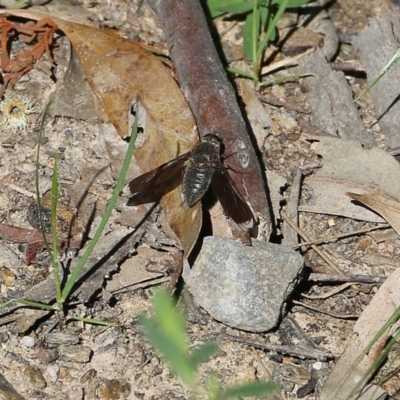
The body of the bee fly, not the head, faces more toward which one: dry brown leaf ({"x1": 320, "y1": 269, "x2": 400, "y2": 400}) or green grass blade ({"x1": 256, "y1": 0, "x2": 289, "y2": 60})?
the green grass blade

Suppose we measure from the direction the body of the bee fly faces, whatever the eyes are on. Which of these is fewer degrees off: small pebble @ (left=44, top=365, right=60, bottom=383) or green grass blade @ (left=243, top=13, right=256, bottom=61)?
the green grass blade

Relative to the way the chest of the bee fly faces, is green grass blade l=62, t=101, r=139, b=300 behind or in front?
behind

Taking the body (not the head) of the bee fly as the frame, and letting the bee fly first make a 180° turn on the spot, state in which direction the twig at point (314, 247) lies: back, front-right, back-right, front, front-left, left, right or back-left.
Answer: left

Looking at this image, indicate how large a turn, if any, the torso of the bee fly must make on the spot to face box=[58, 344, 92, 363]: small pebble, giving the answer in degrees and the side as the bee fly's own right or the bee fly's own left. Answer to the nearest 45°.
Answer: approximately 135° to the bee fly's own left

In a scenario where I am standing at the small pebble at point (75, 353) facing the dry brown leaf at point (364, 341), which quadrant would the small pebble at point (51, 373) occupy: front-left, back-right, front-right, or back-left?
back-right

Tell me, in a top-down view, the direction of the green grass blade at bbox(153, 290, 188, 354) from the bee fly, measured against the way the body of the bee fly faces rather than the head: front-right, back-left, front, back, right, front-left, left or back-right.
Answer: back

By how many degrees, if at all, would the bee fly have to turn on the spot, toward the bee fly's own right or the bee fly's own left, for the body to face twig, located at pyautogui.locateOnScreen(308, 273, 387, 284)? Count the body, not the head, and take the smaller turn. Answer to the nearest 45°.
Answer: approximately 90° to the bee fly's own right

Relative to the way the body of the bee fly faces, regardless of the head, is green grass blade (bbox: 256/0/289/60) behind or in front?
in front

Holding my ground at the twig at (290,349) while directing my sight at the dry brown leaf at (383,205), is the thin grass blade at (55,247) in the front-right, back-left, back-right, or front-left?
back-left

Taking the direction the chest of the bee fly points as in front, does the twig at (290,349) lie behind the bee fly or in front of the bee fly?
behind

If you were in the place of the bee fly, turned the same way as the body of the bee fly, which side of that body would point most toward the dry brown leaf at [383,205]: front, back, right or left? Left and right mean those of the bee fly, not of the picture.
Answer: right

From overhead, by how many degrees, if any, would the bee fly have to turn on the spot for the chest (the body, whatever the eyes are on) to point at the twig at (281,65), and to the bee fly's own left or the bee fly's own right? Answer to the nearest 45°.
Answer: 0° — it already faces it

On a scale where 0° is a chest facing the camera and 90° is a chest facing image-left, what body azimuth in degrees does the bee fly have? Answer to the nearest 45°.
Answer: approximately 180°

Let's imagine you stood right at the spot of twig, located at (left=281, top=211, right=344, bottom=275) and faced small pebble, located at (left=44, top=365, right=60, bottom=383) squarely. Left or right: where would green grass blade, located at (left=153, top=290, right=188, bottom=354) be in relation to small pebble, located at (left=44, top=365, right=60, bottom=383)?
left
